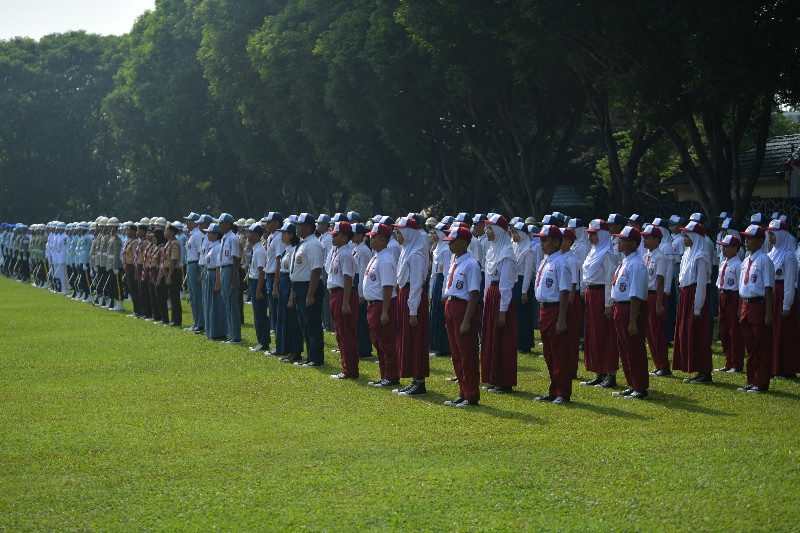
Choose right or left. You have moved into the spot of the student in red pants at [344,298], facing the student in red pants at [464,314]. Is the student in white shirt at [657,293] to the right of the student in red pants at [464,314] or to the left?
left

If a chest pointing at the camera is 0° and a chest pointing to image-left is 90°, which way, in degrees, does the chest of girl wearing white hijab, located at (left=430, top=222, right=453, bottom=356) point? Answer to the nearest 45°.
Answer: approximately 45°

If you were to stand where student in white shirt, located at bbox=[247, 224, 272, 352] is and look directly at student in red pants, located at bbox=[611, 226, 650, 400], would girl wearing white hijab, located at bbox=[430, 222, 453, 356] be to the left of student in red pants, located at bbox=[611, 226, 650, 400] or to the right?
left

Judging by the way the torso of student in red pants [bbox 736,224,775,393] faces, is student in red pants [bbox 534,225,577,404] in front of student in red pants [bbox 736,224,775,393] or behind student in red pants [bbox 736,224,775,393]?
in front

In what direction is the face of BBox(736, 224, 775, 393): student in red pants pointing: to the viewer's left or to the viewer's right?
to the viewer's left

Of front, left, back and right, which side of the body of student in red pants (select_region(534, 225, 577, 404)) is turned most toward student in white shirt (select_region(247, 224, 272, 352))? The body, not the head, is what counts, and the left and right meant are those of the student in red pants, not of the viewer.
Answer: right

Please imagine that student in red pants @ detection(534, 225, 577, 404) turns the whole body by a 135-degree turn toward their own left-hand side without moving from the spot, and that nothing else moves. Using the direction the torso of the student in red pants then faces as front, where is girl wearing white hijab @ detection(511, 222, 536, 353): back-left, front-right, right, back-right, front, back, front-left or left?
left
